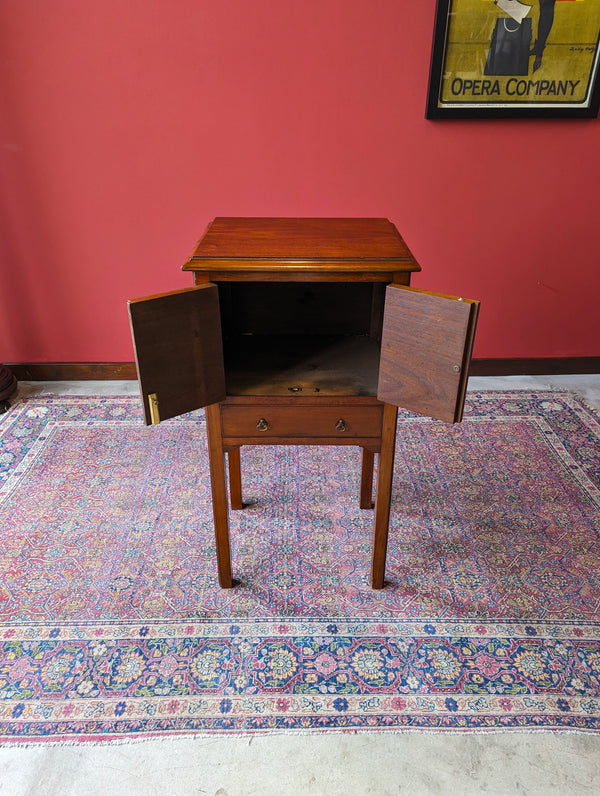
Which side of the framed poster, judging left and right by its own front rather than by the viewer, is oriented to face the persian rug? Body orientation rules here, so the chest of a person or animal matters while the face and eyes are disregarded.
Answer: front

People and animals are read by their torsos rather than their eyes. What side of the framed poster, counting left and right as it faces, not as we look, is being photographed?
front

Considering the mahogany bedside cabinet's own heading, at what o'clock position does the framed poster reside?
The framed poster is roughly at 7 o'clock from the mahogany bedside cabinet.

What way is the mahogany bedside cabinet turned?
toward the camera

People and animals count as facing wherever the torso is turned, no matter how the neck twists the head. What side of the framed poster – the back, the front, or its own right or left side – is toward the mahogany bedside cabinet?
front

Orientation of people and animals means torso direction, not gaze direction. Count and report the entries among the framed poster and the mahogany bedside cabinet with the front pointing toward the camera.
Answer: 2

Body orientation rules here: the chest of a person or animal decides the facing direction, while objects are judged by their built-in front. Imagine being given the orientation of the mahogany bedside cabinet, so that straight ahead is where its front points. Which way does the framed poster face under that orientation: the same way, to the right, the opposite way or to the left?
the same way
